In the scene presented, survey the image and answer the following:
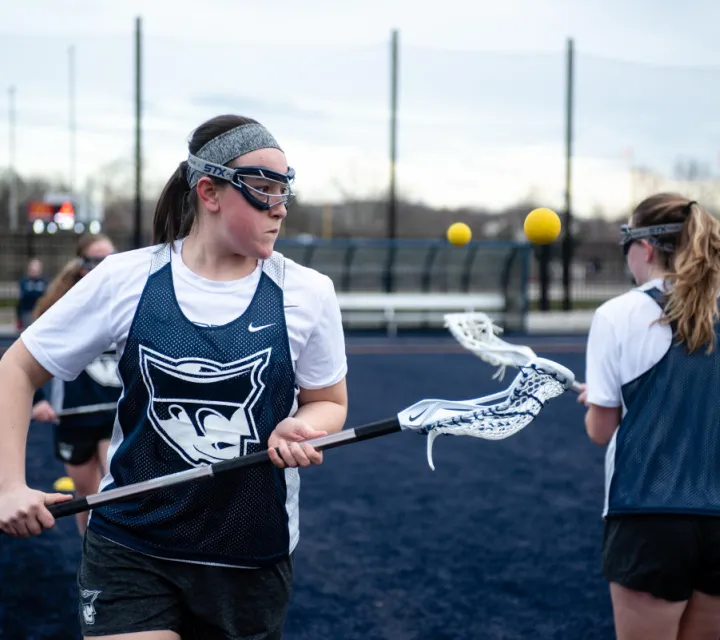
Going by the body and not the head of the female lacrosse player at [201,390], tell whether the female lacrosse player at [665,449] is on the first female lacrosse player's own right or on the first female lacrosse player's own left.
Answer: on the first female lacrosse player's own left

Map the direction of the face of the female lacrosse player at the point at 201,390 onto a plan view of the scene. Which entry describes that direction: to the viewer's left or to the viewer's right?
to the viewer's right

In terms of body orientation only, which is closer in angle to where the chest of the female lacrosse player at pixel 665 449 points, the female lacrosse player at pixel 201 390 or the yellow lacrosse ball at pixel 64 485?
the yellow lacrosse ball

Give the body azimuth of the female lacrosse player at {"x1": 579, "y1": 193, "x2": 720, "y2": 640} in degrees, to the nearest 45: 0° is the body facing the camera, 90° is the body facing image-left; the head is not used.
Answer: approximately 135°

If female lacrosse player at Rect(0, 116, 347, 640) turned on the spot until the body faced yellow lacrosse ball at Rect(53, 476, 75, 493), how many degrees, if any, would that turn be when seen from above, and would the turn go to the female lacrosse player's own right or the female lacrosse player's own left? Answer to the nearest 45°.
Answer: approximately 180°

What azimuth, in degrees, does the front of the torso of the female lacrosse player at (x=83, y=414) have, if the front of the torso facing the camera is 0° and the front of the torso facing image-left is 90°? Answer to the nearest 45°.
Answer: approximately 315°

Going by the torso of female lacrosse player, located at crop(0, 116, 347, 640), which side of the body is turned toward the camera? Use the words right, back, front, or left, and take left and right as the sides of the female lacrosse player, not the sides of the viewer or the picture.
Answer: front

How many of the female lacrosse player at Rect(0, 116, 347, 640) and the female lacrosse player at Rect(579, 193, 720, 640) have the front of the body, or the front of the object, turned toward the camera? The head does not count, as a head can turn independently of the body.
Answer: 1

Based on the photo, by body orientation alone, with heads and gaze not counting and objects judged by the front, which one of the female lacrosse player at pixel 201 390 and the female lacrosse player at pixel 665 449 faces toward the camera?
the female lacrosse player at pixel 201 390

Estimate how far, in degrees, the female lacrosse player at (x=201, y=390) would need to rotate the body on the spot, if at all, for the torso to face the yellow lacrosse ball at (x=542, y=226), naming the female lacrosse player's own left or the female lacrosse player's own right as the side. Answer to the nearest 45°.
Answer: approximately 135° to the female lacrosse player's own left

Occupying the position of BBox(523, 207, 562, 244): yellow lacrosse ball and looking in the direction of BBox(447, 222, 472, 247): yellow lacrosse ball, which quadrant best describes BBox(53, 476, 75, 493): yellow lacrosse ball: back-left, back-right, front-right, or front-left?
front-left

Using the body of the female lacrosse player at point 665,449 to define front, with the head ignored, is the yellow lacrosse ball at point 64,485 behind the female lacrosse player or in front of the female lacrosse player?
in front
